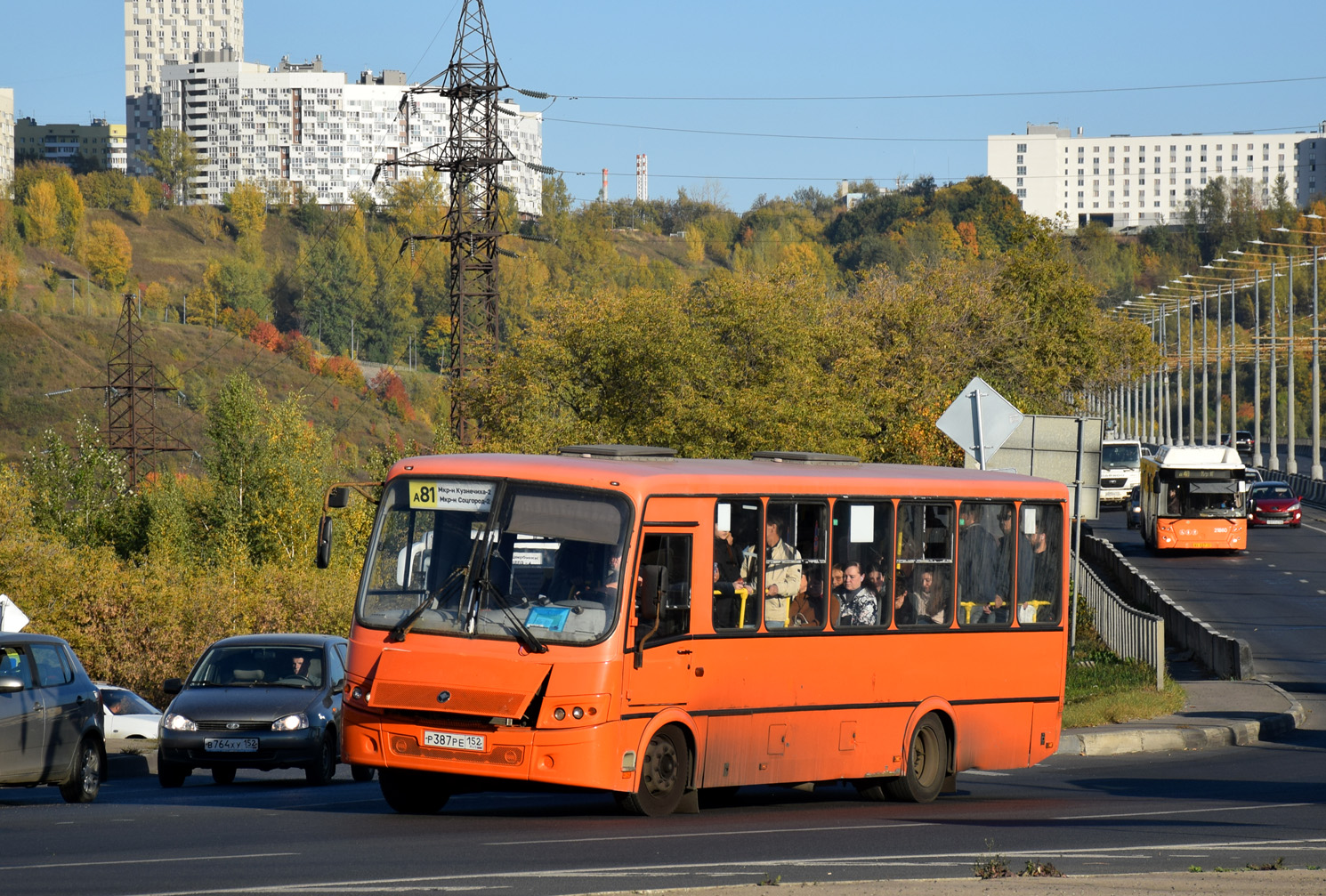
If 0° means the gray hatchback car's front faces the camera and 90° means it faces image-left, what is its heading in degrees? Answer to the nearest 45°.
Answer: approximately 45°

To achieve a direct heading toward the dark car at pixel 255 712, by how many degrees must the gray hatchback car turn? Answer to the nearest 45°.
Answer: approximately 180°

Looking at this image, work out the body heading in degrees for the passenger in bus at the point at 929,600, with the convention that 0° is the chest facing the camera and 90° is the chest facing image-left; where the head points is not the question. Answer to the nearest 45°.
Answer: approximately 45°

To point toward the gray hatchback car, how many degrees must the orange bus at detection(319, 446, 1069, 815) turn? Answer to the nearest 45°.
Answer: approximately 45° to its right

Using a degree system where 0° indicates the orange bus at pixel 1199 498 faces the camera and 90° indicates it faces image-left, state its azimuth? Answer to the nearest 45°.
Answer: approximately 0°

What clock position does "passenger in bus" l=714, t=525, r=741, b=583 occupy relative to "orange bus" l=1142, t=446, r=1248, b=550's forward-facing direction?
The passenger in bus is roughly at 12 o'clock from the orange bus.

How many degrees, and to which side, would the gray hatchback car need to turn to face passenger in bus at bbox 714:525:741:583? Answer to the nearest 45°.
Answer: approximately 90° to its left

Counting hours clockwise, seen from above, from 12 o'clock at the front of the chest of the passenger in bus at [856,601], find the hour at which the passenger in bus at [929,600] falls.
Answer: the passenger in bus at [929,600] is roughly at 6 o'clock from the passenger in bus at [856,601].

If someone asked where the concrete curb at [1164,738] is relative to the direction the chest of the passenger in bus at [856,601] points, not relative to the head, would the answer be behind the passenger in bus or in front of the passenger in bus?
behind

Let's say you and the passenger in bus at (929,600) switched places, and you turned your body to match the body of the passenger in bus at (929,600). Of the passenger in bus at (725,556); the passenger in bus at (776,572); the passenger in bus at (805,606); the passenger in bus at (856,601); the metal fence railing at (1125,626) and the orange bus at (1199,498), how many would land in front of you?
4

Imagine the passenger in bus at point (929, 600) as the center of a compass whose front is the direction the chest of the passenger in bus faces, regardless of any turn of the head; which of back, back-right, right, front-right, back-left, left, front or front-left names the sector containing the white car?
right

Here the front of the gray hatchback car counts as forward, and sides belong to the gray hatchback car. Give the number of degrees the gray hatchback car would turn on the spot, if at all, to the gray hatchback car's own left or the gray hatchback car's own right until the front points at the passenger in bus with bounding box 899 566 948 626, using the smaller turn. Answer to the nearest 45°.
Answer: approximately 135° to the gray hatchback car's own left

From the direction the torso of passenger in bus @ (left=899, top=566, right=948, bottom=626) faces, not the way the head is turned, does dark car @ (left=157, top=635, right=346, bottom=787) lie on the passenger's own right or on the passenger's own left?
on the passenger's own right

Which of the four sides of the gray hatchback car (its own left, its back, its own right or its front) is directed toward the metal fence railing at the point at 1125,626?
back
